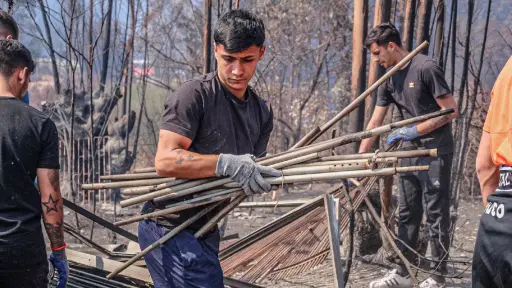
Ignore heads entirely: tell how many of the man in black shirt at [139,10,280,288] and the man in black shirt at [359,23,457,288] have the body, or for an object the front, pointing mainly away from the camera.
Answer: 0

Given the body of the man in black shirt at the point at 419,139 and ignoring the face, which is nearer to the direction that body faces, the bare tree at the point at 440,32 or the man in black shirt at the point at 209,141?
the man in black shirt

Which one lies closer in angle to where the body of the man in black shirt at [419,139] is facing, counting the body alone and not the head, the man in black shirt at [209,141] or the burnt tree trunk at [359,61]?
the man in black shirt

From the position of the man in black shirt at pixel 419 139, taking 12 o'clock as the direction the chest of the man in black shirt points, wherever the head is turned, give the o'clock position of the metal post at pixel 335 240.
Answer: The metal post is roughly at 11 o'clock from the man in black shirt.

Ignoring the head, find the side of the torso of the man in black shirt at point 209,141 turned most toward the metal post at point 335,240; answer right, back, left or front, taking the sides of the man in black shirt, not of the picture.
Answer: left

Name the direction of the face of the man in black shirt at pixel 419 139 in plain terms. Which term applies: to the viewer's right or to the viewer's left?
to the viewer's left

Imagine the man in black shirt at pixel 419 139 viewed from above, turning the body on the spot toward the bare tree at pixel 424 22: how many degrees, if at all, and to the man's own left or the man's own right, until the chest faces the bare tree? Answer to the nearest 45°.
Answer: approximately 135° to the man's own right

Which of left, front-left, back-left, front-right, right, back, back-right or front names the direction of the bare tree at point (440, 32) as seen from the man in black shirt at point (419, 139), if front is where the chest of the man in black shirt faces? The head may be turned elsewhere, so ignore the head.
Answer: back-right

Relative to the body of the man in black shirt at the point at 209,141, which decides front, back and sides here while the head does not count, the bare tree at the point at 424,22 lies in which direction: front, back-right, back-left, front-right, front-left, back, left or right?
left

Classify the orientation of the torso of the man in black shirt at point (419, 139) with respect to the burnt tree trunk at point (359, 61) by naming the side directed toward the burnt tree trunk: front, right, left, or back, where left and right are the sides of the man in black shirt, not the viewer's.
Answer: right

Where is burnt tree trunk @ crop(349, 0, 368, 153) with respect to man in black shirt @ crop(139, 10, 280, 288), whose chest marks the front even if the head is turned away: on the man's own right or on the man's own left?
on the man's own left

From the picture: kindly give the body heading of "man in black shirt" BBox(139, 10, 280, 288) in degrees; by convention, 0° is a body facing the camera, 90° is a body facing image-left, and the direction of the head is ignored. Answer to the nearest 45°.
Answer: approximately 315°

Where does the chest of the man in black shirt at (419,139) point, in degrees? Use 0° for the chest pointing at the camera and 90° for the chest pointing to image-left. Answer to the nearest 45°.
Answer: approximately 45°
